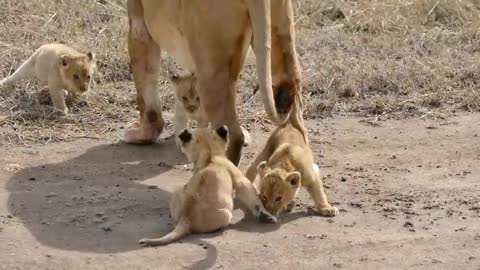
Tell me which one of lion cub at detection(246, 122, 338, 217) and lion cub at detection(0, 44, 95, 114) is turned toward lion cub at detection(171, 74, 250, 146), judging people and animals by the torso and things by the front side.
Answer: lion cub at detection(0, 44, 95, 114)

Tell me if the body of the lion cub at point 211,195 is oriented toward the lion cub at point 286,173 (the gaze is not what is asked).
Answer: no

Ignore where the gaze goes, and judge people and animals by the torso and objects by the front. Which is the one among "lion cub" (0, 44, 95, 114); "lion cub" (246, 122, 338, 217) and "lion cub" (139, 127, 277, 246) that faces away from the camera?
"lion cub" (139, 127, 277, 246)

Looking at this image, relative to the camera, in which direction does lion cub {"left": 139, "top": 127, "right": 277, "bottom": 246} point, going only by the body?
away from the camera

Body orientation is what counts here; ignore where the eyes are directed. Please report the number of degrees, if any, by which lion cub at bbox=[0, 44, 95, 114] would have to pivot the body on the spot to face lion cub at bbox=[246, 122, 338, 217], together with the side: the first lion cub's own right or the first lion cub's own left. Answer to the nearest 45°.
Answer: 0° — it already faces it

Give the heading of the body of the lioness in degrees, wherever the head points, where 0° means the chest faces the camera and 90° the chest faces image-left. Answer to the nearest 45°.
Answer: approximately 135°

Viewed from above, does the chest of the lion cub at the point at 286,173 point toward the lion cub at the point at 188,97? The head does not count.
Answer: no

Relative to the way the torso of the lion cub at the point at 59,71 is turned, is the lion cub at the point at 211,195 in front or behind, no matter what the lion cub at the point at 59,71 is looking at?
in front

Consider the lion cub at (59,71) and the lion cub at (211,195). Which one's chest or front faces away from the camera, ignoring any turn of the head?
the lion cub at (211,195)

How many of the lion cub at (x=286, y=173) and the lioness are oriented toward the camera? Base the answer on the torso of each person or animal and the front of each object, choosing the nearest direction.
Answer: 1

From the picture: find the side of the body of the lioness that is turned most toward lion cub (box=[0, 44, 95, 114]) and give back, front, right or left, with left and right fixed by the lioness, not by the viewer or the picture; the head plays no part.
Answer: front

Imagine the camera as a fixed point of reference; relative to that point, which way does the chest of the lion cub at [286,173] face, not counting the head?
toward the camera
